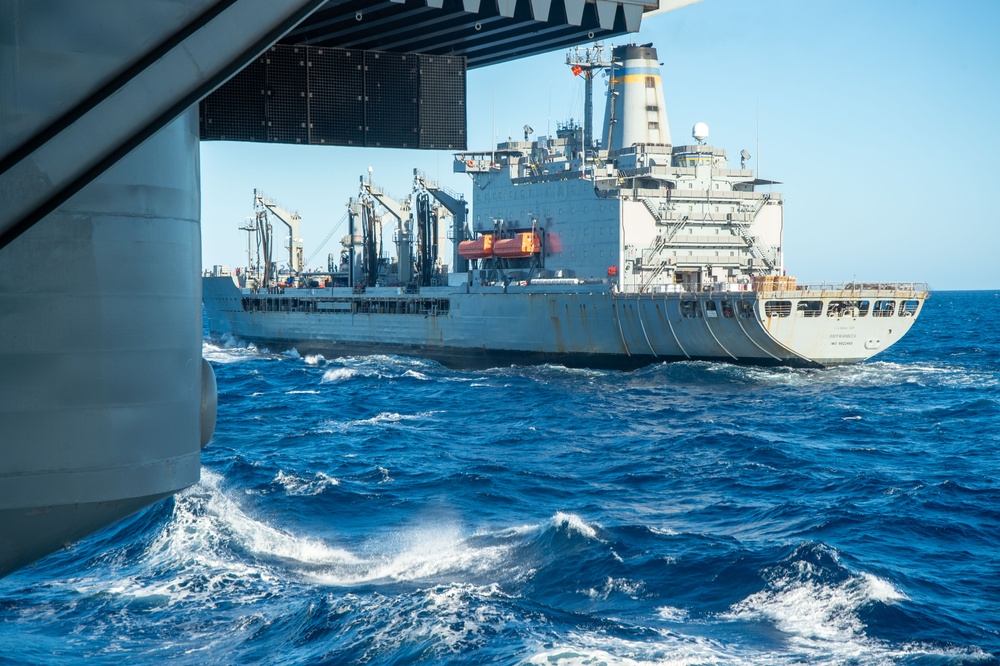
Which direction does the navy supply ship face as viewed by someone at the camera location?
facing away from the viewer and to the left of the viewer
